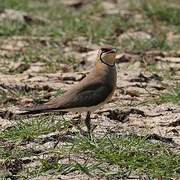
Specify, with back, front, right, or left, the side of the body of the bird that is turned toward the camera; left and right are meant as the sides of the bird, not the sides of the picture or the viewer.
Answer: right
